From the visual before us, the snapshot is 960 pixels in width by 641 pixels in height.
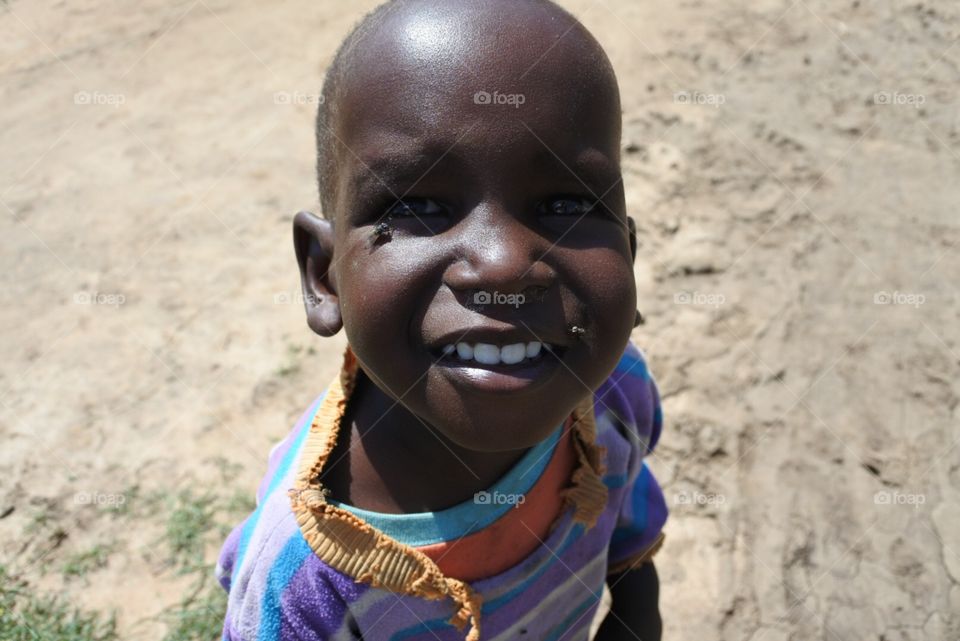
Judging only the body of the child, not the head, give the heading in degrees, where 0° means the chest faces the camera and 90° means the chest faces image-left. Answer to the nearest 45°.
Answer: approximately 0°
